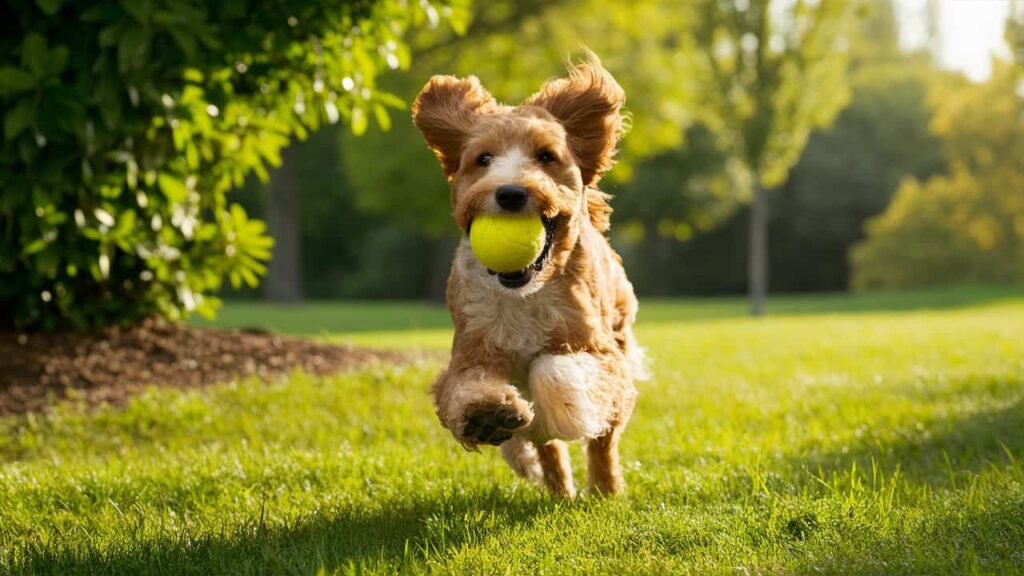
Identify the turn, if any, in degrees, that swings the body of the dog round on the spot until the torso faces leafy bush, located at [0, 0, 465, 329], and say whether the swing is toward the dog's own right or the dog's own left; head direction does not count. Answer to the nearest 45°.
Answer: approximately 135° to the dog's own right

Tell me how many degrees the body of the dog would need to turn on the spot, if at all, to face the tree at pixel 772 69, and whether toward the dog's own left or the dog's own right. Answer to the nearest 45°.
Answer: approximately 180°

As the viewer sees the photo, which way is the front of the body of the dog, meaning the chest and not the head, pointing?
toward the camera

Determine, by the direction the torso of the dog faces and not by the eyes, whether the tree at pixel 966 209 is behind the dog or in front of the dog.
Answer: behind
